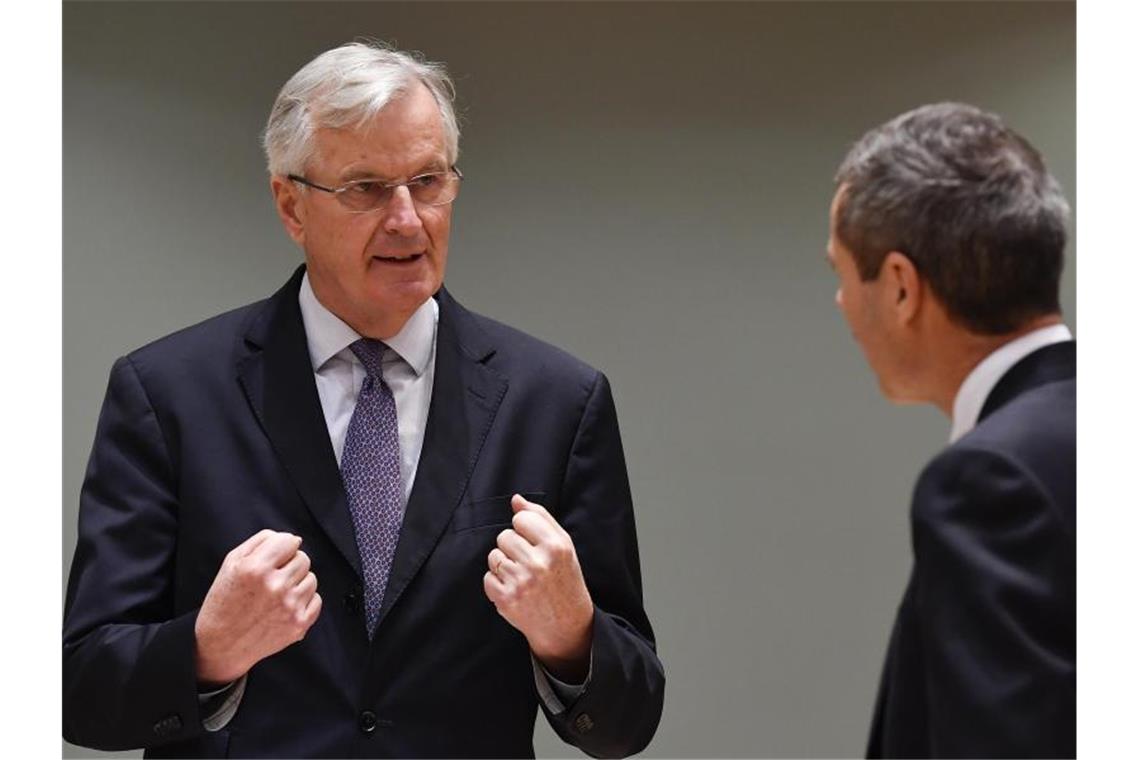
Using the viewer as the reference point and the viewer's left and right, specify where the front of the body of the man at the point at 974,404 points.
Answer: facing away from the viewer and to the left of the viewer

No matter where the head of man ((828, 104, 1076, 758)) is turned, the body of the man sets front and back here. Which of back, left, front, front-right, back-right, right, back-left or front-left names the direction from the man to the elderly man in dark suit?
front

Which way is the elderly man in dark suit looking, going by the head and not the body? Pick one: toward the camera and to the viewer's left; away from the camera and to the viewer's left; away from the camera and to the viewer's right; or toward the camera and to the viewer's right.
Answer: toward the camera and to the viewer's right

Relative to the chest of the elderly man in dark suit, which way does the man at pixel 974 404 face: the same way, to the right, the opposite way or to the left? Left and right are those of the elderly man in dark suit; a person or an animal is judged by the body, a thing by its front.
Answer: the opposite way

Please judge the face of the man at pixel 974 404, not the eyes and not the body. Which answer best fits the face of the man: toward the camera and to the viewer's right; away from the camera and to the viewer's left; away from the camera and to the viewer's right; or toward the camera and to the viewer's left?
away from the camera and to the viewer's left

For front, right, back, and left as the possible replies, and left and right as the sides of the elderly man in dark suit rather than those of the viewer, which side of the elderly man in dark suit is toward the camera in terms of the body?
front

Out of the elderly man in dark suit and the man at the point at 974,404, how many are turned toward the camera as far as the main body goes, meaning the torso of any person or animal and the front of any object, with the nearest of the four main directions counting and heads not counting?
1

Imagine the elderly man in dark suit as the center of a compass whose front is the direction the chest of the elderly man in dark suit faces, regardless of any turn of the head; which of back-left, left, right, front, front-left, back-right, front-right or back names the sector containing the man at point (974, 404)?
front-left
